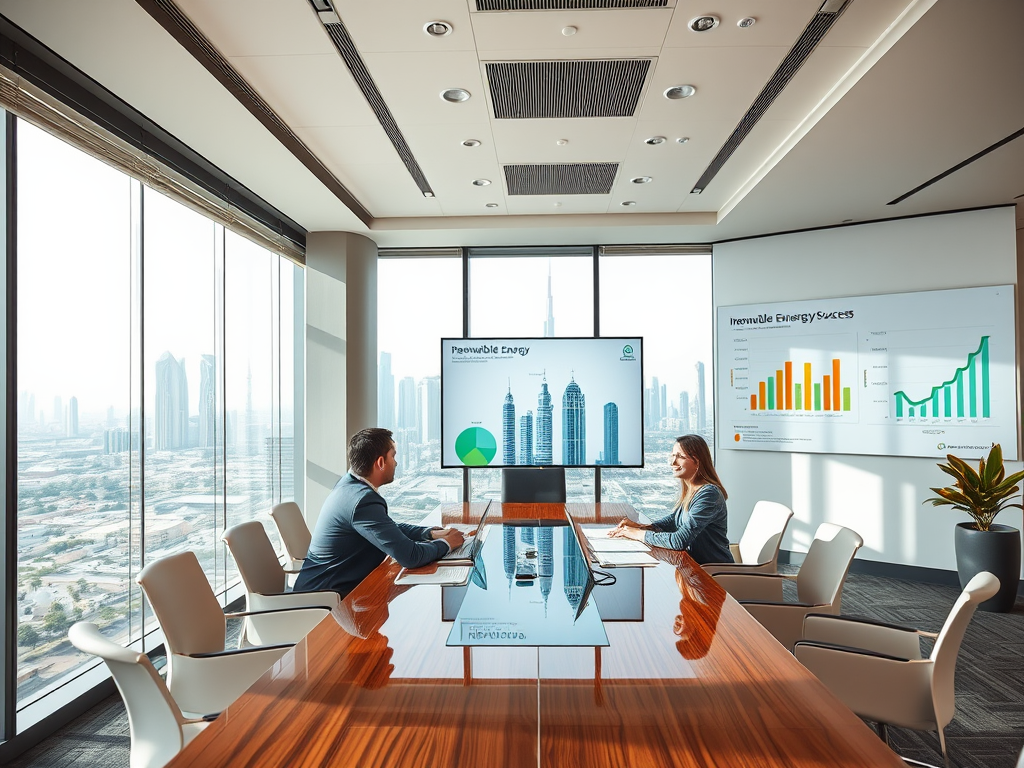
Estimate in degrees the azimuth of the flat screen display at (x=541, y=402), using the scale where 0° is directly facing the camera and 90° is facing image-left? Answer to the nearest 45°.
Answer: approximately 0°

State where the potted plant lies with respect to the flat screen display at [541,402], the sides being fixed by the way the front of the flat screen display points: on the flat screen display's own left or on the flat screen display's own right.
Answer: on the flat screen display's own left

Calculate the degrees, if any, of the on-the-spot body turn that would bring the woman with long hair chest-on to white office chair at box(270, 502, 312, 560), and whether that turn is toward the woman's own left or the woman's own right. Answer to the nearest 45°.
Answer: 0° — they already face it

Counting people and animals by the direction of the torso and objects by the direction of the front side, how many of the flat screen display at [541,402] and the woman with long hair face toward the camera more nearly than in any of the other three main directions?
1

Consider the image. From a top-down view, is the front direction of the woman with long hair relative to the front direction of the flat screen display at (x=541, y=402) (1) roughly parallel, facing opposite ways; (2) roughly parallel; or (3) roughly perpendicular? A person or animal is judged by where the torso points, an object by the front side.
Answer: roughly perpendicular

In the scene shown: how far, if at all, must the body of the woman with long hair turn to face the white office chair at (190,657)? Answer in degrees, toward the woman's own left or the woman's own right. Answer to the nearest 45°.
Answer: approximately 45° to the woman's own left

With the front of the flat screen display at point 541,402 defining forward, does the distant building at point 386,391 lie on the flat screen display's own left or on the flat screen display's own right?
on the flat screen display's own right

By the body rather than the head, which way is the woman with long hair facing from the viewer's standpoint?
to the viewer's left

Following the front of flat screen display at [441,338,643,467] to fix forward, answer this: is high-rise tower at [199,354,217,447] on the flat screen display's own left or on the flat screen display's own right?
on the flat screen display's own right

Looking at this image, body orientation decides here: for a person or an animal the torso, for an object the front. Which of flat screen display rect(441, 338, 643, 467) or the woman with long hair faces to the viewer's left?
the woman with long hair

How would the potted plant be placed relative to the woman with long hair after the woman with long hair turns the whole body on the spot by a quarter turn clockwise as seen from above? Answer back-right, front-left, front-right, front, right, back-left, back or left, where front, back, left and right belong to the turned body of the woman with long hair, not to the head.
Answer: front-right

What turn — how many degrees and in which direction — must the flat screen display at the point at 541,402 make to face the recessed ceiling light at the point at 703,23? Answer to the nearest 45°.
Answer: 0° — it already faces it
